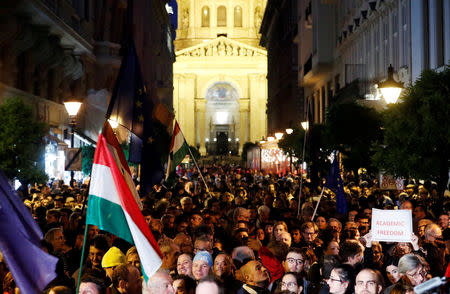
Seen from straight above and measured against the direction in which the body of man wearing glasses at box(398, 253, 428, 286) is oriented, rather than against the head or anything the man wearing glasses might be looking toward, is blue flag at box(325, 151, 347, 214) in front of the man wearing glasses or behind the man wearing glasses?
behind

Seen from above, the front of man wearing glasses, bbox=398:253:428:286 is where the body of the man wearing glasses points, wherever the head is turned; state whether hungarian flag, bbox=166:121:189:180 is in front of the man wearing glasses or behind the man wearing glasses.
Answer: behind

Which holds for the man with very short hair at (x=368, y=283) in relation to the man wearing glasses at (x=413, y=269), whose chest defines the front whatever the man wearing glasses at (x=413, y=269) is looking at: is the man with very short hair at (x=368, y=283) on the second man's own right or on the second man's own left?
on the second man's own right

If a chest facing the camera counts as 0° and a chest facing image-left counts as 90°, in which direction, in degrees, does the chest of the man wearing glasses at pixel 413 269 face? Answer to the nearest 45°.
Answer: approximately 315°

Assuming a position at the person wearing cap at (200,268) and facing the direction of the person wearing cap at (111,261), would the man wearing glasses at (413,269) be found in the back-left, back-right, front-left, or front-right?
back-right

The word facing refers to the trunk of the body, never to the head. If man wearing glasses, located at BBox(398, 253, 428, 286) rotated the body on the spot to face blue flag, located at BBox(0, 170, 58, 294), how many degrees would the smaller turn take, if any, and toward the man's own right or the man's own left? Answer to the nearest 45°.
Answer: approximately 90° to the man's own right

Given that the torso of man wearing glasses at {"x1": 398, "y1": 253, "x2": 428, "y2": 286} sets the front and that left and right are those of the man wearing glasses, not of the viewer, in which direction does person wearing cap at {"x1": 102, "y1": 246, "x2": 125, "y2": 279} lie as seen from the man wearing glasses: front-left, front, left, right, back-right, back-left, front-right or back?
back-right
